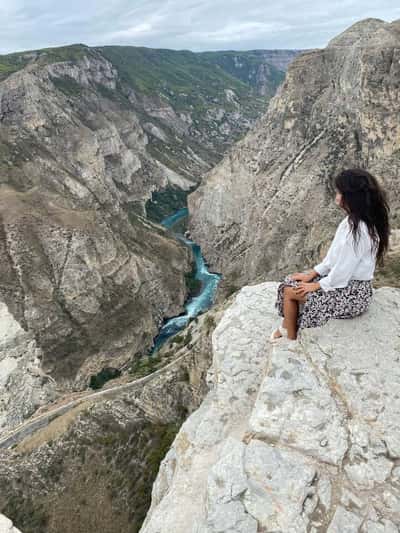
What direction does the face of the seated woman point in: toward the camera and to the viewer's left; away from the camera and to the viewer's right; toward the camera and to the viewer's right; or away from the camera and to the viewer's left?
away from the camera and to the viewer's left

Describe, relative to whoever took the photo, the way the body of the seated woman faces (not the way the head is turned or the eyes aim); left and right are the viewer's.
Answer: facing to the left of the viewer
